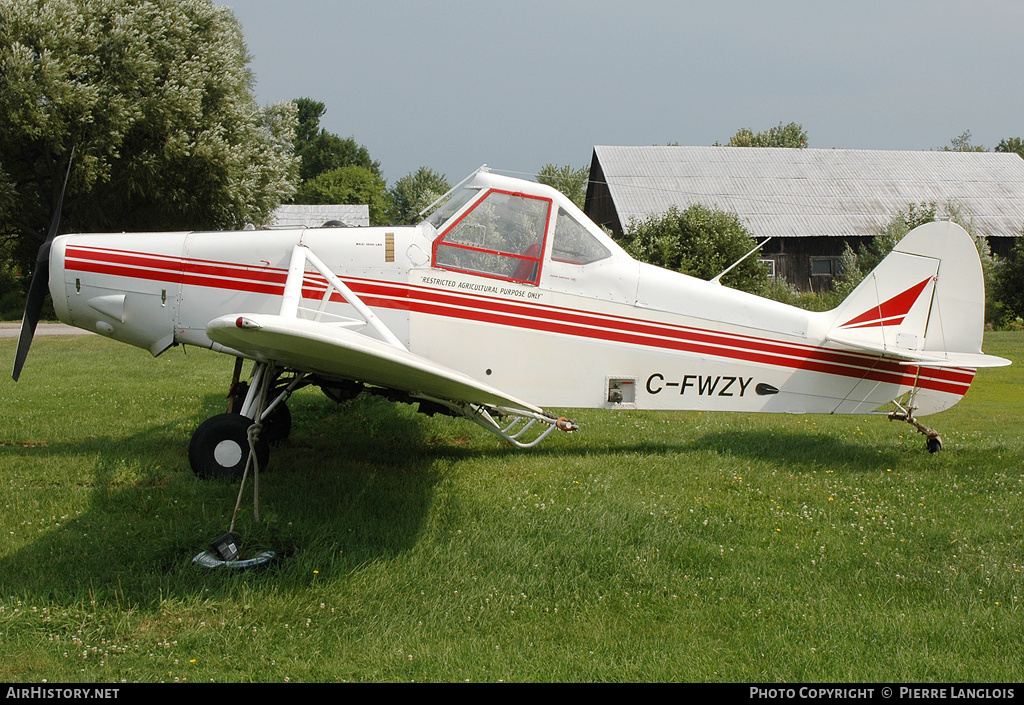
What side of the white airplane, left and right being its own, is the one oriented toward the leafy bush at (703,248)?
right

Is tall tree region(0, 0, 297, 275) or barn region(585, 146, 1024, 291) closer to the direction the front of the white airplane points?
the tall tree

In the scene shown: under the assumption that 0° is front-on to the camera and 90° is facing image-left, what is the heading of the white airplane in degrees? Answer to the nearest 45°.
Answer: approximately 90°

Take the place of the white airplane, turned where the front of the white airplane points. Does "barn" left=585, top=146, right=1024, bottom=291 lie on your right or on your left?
on your right

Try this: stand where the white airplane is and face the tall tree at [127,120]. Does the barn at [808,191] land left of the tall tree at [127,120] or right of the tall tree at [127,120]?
right

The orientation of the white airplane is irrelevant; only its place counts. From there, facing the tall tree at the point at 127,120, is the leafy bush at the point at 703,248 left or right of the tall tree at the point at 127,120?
right

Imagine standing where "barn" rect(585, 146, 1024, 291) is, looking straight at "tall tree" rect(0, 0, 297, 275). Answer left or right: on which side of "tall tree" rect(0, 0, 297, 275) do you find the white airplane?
left

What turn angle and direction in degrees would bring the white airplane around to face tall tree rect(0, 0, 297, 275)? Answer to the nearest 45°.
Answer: approximately 45° to its right

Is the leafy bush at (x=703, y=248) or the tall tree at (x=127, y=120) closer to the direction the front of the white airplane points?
the tall tree
